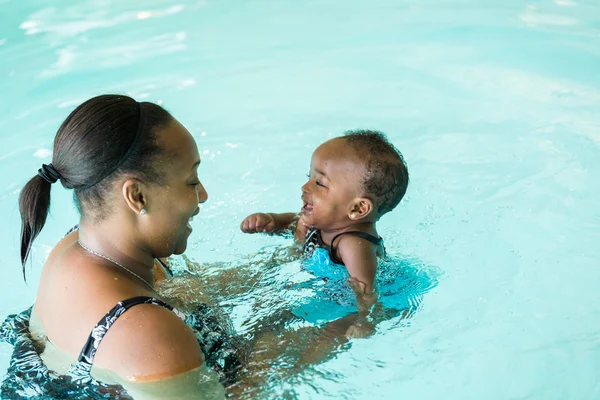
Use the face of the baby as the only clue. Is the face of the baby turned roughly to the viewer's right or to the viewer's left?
to the viewer's left

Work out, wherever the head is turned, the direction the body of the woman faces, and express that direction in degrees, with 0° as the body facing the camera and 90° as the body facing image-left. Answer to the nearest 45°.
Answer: approximately 225°

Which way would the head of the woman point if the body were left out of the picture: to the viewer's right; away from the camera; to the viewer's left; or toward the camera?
to the viewer's right
